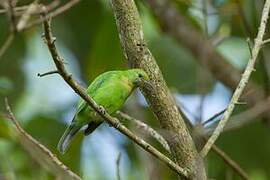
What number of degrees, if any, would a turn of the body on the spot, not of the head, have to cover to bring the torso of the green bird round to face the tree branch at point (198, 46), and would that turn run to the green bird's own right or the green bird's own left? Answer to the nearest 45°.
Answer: approximately 45° to the green bird's own left

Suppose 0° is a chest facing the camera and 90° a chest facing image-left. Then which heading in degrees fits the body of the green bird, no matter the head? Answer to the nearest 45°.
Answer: approximately 270°
